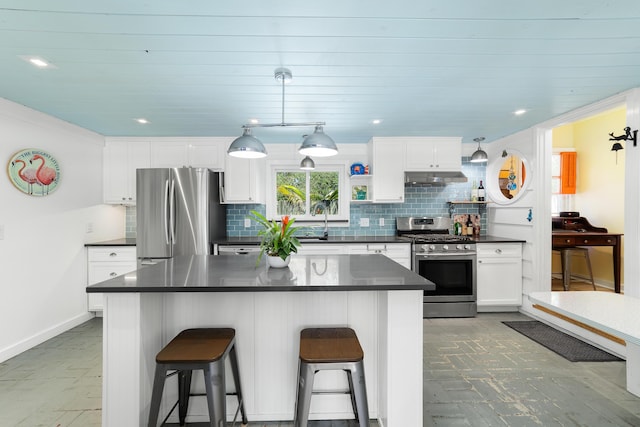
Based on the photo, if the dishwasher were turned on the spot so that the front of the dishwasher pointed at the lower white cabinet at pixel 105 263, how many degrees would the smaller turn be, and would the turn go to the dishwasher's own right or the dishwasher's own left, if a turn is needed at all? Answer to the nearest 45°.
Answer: approximately 90° to the dishwasher's own right

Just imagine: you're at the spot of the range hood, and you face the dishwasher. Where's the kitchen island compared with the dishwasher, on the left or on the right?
left

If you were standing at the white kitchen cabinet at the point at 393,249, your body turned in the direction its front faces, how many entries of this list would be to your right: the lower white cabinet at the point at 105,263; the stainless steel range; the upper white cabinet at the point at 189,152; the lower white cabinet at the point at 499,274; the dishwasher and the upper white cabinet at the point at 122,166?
4

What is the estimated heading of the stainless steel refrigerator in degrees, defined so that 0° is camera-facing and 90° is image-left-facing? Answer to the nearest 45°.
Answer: approximately 0°

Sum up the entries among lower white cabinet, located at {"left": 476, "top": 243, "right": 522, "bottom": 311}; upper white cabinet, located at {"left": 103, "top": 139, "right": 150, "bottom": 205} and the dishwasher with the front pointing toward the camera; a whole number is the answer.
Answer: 3

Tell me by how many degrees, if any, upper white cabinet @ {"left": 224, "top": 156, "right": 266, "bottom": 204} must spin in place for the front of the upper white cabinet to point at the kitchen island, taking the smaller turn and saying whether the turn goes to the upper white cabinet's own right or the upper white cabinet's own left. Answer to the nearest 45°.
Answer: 0° — it already faces it

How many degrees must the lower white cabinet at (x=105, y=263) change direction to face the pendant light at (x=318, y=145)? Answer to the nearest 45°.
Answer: approximately 45° to its left

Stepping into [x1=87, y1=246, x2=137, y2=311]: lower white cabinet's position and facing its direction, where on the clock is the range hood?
The range hood is roughly at 10 o'clock from the lower white cabinet.

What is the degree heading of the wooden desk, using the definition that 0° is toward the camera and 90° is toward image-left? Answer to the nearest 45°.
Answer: approximately 0°

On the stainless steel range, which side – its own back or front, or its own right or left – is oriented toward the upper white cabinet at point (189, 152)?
right
